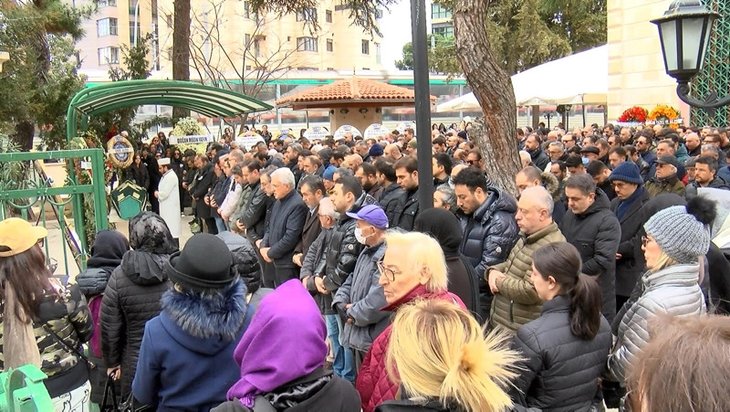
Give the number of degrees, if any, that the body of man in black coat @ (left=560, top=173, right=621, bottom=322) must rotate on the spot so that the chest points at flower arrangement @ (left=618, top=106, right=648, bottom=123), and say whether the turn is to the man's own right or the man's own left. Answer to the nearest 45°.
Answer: approximately 135° to the man's own right

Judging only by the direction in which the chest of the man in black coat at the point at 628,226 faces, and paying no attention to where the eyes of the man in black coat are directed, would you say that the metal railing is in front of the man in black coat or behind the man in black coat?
in front

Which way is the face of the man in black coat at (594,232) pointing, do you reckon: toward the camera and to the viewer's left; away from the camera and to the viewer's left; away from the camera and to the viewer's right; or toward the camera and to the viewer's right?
toward the camera and to the viewer's left
